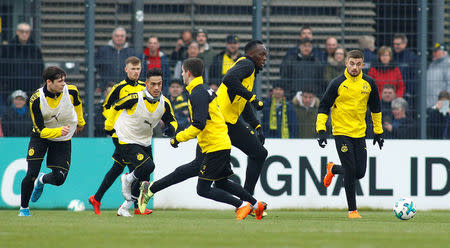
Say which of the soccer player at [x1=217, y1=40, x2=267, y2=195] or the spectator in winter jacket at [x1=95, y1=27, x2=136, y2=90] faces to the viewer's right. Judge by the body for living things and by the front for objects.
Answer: the soccer player

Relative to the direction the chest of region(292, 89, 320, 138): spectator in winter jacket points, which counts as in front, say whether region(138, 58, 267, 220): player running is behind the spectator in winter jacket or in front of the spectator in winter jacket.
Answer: in front

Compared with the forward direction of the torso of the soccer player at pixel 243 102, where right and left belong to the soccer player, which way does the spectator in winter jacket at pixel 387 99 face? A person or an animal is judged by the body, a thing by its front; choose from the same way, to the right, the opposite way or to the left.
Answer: to the right

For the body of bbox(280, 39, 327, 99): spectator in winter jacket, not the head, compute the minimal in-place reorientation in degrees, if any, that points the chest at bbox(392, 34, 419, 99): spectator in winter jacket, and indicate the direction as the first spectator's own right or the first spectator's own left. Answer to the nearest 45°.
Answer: approximately 90° to the first spectator's own left

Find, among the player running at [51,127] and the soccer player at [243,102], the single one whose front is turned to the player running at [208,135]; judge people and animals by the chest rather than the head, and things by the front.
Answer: the player running at [51,127]

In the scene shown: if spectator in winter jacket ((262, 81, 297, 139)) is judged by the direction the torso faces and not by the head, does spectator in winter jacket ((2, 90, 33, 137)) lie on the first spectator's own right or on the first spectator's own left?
on the first spectator's own right

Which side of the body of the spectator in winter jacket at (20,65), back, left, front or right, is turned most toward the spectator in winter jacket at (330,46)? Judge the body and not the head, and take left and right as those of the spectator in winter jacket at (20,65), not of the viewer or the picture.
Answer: left

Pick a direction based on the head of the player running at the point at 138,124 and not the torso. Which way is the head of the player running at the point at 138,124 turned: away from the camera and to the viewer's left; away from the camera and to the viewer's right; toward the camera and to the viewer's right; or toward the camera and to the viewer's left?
toward the camera and to the viewer's right

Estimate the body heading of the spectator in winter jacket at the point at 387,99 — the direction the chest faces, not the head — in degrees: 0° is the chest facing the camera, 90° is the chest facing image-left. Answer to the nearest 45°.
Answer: approximately 0°
